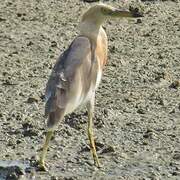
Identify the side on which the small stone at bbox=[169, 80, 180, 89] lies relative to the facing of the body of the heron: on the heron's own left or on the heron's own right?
on the heron's own left

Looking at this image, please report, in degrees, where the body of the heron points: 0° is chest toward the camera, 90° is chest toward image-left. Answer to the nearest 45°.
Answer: approximately 270°
